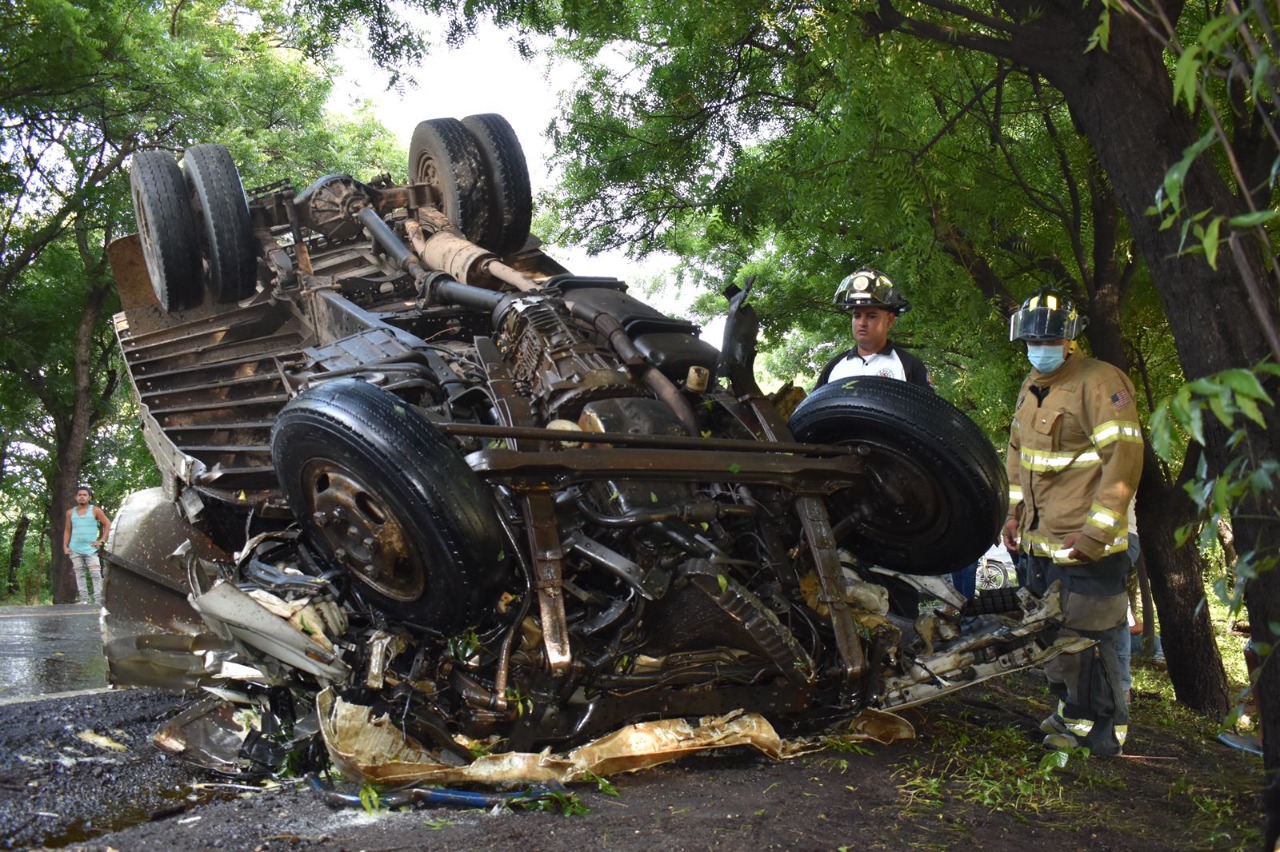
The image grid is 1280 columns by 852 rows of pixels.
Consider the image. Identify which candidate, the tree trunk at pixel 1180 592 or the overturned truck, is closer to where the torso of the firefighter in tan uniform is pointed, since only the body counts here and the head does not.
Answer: the overturned truck

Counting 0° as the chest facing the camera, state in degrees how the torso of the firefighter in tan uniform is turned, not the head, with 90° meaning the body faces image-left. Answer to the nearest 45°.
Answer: approximately 45°

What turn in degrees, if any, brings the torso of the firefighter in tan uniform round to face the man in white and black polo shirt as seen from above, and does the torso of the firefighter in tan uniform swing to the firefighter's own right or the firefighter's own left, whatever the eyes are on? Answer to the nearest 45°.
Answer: approximately 90° to the firefighter's own right

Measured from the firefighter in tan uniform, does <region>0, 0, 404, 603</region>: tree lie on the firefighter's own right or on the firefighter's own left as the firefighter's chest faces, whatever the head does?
on the firefighter's own right
